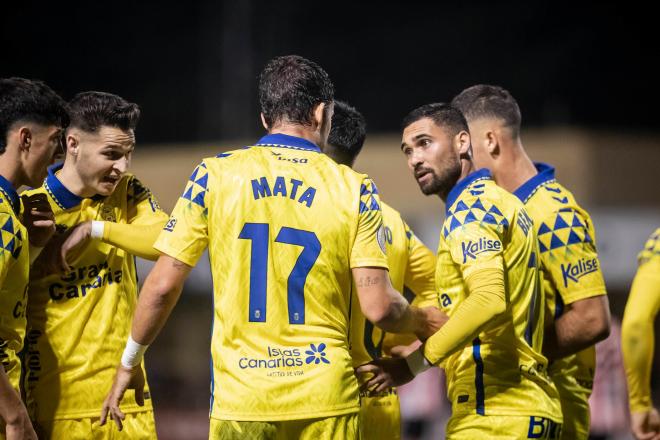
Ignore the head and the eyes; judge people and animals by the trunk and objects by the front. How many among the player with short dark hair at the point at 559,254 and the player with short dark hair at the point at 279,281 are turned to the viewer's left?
1

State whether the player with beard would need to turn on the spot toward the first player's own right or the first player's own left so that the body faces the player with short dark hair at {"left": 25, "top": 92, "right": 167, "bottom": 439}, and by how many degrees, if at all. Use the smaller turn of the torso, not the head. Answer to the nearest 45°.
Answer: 0° — they already face them

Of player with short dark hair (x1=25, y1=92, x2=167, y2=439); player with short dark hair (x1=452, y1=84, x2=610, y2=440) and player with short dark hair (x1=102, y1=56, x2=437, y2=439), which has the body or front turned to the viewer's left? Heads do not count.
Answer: player with short dark hair (x1=452, y1=84, x2=610, y2=440)

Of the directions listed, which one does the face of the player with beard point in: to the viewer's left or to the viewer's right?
to the viewer's left

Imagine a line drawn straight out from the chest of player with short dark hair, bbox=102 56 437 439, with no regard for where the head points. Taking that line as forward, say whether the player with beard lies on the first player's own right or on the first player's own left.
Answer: on the first player's own right

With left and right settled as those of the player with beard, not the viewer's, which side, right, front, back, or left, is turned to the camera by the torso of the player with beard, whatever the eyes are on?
left

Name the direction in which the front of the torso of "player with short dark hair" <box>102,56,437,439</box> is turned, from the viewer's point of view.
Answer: away from the camera

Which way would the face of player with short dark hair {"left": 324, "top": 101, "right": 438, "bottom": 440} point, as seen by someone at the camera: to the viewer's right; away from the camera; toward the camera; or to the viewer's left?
away from the camera

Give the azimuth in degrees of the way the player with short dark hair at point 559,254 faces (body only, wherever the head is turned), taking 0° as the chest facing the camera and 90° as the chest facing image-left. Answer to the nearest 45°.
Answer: approximately 90°

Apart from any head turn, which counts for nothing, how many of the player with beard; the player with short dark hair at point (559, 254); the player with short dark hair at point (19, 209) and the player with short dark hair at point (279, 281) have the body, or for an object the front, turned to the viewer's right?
1

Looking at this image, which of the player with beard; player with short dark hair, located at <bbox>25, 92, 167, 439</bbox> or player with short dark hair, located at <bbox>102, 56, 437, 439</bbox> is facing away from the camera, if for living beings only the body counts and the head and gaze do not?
player with short dark hair, located at <bbox>102, 56, 437, 439</bbox>
